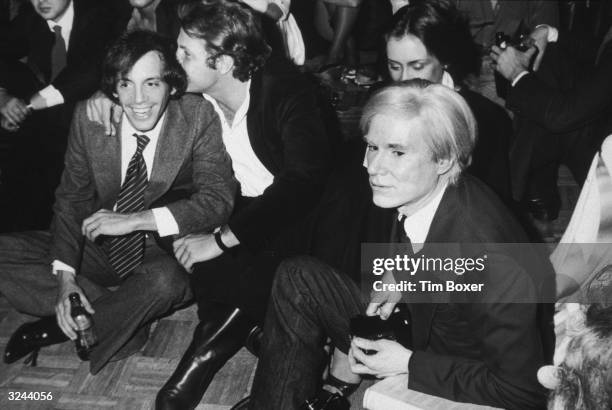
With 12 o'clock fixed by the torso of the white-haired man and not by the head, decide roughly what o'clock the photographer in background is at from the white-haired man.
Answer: The photographer in background is roughly at 5 o'clock from the white-haired man.

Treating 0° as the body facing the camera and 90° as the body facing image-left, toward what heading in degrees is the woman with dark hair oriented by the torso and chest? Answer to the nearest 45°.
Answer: approximately 45°

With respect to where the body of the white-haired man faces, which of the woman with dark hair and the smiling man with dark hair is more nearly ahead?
the smiling man with dark hair

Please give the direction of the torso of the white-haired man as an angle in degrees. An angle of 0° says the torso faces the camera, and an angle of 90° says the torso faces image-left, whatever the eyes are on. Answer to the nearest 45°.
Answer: approximately 45°

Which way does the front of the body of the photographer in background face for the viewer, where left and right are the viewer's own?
facing to the left of the viewer

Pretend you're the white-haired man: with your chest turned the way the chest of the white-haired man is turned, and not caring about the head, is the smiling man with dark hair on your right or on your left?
on your right
